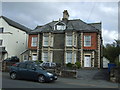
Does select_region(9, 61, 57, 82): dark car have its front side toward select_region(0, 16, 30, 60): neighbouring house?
no

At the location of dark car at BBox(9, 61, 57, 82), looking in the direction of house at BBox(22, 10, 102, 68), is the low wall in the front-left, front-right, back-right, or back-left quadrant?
front-right

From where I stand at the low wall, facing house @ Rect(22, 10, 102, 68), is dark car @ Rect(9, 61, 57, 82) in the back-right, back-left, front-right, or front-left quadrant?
back-left

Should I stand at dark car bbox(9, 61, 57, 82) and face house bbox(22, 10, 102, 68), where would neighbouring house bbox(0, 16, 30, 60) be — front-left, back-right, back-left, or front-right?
front-left

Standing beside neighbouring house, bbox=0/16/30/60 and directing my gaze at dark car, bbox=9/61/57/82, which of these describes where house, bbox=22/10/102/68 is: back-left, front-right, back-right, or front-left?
front-left

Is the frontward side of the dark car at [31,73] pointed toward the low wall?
no

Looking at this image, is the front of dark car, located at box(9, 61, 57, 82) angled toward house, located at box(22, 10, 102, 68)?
no
